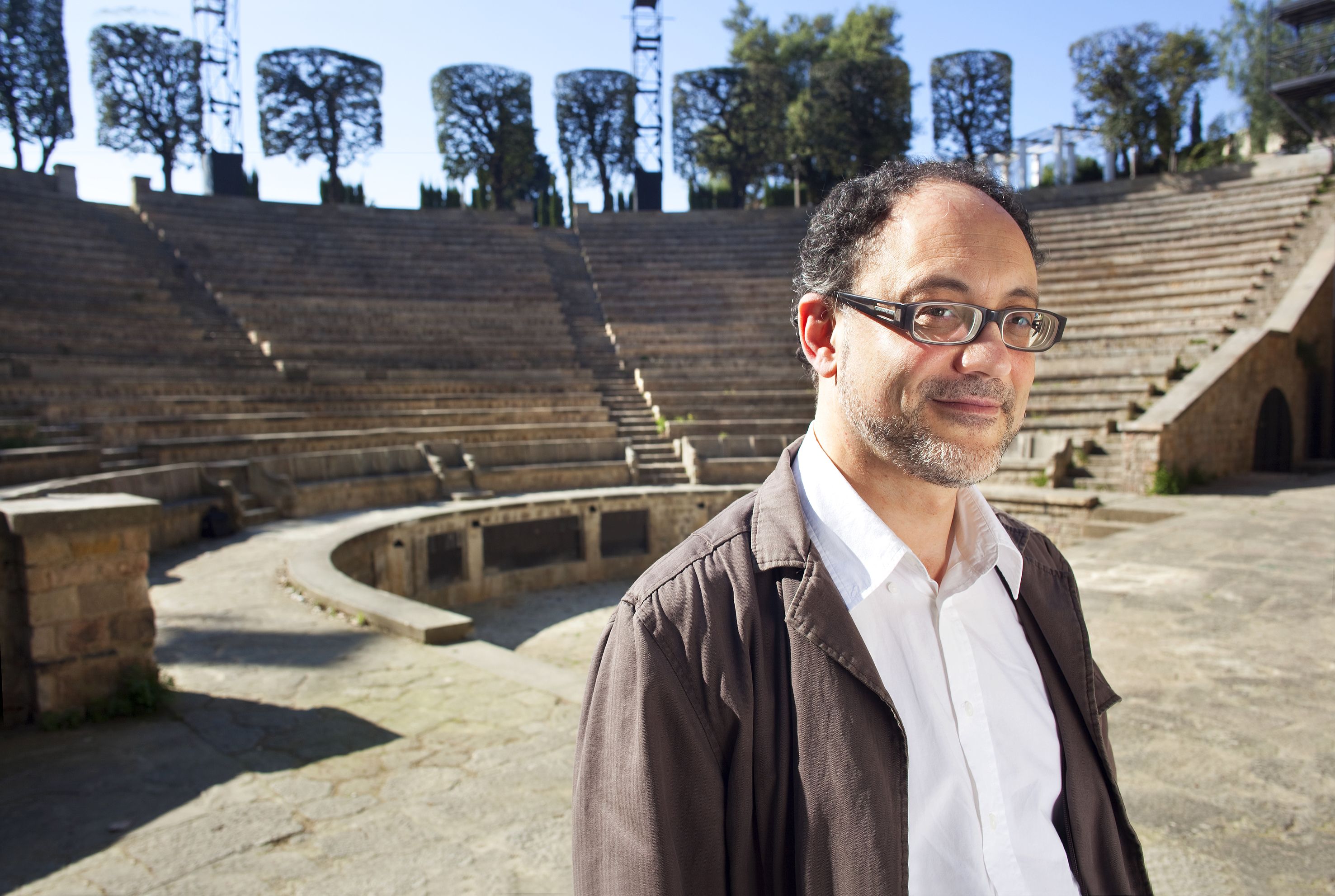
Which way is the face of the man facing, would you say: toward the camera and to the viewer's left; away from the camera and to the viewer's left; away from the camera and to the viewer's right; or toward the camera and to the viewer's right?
toward the camera and to the viewer's right

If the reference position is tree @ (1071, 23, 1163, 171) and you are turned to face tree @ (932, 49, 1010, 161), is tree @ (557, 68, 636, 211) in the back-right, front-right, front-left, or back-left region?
front-left

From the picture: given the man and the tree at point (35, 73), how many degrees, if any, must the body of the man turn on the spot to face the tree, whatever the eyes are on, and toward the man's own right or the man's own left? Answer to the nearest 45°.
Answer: approximately 180°

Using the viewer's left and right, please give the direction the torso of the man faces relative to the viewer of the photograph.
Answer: facing the viewer and to the right of the viewer

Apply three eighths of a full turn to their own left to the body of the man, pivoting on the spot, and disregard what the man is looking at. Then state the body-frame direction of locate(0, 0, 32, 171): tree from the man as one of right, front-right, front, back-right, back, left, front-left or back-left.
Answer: front-left

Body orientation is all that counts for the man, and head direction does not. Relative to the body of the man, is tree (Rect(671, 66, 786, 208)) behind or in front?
behind

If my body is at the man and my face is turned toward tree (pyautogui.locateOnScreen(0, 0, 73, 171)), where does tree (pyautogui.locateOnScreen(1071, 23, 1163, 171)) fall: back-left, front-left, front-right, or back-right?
front-right

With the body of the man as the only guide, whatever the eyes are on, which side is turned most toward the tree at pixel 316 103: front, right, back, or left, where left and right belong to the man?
back

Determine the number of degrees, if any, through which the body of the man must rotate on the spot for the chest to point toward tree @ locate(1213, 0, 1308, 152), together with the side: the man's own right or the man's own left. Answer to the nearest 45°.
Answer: approximately 135° to the man's own left

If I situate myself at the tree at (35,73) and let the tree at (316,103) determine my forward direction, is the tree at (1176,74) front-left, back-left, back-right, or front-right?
front-right

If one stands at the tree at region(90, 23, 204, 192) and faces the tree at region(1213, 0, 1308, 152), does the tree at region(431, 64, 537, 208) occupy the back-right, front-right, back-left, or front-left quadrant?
front-left

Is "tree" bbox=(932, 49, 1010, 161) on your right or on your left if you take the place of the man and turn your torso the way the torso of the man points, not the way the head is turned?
on your left
